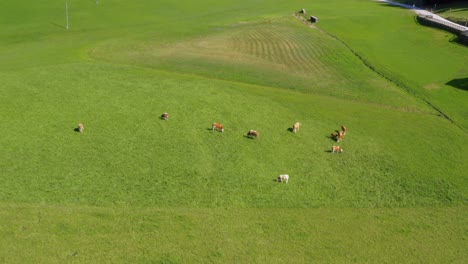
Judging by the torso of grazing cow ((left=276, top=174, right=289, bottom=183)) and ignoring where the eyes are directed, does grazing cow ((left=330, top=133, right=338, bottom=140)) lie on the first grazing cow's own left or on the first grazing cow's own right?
on the first grazing cow's own right

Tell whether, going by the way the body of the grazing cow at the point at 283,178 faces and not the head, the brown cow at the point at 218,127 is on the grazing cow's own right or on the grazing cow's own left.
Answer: on the grazing cow's own right

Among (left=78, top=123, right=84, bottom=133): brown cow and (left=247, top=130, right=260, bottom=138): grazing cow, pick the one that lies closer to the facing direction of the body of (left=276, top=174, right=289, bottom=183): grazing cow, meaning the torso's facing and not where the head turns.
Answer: the brown cow

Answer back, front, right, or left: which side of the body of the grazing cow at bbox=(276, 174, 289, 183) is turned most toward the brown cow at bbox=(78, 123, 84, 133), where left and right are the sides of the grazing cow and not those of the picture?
front

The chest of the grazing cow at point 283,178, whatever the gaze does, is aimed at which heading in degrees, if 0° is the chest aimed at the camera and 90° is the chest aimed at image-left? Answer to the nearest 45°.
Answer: approximately 90°

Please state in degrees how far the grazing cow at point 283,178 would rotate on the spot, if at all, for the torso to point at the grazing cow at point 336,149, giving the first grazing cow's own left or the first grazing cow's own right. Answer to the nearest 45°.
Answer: approximately 135° to the first grazing cow's own right

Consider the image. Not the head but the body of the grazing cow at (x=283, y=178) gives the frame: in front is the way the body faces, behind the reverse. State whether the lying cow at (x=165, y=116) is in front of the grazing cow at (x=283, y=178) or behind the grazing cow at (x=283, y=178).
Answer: in front

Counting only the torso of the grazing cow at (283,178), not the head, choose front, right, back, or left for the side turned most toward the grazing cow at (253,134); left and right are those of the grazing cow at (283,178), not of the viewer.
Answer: right

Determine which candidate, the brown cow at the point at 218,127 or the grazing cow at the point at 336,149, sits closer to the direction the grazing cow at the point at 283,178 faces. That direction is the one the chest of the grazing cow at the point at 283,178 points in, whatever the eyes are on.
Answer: the brown cow
